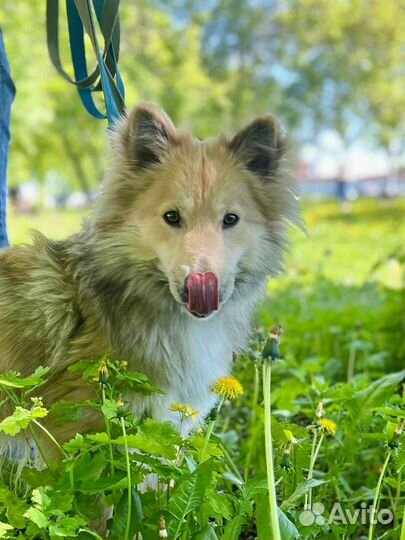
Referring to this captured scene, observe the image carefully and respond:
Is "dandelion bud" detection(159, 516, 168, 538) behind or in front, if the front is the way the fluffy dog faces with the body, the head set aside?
in front

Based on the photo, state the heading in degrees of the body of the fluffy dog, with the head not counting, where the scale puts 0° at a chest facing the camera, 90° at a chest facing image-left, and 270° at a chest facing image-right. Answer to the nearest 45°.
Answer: approximately 315°

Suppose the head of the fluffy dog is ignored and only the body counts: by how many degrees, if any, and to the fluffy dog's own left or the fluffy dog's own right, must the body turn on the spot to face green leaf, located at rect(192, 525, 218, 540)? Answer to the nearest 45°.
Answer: approximately 45° to the fluffy dog's own right

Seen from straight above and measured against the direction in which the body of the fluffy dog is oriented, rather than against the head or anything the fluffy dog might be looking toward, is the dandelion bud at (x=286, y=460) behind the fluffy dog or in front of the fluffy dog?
in front
